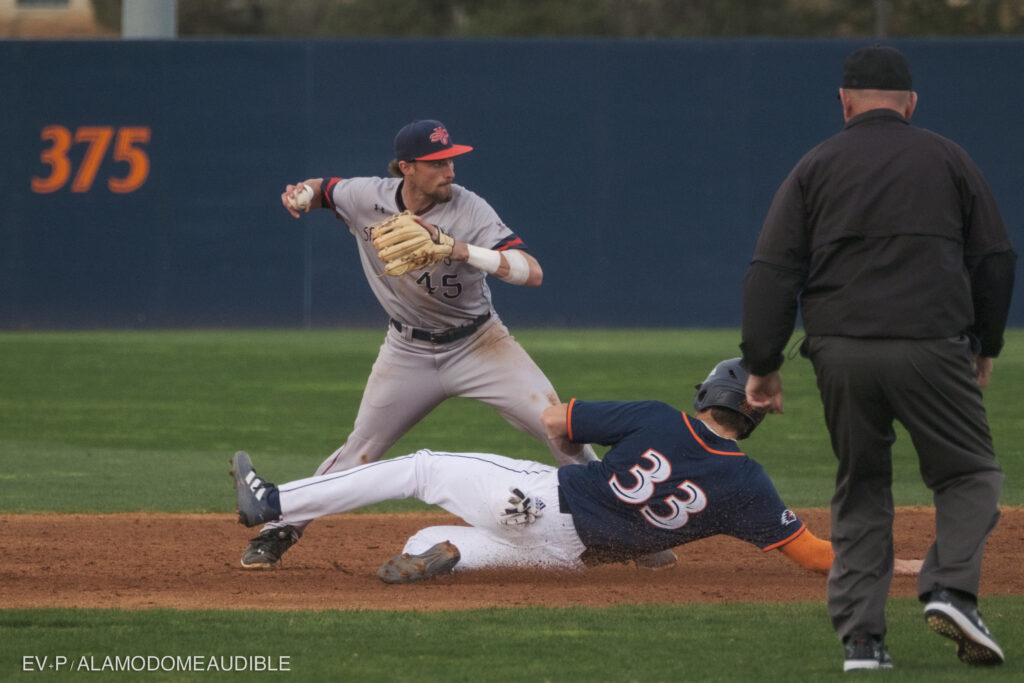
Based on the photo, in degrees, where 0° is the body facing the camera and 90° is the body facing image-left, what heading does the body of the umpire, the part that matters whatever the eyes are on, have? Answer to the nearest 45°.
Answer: approximately 180°

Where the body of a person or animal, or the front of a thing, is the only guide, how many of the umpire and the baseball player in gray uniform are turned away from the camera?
1

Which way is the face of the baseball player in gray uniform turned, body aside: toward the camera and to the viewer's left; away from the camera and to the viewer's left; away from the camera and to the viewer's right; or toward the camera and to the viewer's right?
toward the camera and to the viewer's right

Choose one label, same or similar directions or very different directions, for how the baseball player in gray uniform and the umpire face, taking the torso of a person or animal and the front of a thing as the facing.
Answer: very different directions

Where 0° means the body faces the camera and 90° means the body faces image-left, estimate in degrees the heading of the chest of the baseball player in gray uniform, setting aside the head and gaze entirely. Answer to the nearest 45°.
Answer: approximately 0°

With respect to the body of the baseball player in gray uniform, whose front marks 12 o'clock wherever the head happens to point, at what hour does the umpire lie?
The umpire is roughly at 11 o'clock from the baseball player in gray uniform.

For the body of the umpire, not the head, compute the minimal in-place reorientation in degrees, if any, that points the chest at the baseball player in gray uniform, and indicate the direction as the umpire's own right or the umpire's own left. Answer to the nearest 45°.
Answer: approximately 45° to the umpire's own left
